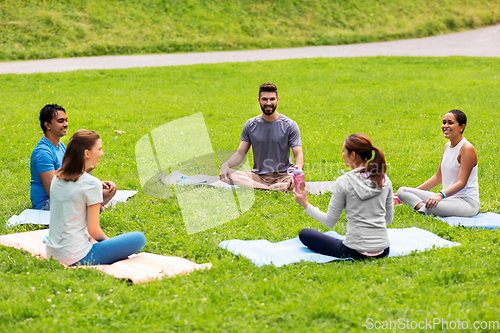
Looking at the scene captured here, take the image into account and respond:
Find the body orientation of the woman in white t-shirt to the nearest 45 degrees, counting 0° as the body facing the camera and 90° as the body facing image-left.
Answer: approximately 225°

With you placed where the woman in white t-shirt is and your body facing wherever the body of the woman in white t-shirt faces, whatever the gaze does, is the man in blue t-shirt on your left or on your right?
on your left

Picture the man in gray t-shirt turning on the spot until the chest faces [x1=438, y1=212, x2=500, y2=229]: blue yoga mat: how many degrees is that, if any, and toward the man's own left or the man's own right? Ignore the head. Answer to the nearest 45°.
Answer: approximately 45° to the man's own left

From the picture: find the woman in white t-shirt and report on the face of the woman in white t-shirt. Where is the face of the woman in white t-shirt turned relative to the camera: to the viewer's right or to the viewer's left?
to the viewer's right

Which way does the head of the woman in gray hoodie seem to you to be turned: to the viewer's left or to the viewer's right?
to the viewer's left

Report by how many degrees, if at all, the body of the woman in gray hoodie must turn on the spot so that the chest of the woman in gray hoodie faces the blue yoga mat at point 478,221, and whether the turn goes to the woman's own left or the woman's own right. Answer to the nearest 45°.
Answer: approximately 90° to the woman's own right

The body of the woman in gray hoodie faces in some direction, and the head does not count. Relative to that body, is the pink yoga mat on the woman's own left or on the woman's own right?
on the woman's own left

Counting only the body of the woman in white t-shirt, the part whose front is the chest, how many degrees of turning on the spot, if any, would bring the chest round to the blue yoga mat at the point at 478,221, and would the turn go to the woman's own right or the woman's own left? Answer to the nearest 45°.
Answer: approximately 45° to the woman's own right
